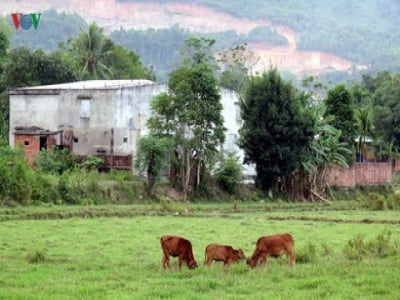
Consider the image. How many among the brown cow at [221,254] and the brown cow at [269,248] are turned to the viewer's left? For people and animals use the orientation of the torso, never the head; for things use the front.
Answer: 1

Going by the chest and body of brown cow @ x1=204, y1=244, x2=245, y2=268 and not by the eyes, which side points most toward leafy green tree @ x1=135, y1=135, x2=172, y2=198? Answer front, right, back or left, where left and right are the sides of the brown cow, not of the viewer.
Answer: left

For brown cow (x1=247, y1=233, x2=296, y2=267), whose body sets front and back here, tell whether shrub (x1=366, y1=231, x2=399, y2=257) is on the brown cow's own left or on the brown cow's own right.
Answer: on the brown cow's own right

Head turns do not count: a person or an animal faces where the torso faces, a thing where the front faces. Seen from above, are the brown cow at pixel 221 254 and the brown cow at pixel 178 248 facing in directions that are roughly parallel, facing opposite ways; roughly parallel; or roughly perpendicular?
roughly parallel

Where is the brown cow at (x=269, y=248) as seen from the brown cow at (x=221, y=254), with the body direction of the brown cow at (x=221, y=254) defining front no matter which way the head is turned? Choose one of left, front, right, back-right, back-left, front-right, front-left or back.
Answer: front

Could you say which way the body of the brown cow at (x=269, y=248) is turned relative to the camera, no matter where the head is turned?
to the viewer's left

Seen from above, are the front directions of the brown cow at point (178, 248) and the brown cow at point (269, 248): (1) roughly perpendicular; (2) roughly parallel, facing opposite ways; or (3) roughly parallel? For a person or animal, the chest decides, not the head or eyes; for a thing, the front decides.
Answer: roughly parallel, facing opposite ways

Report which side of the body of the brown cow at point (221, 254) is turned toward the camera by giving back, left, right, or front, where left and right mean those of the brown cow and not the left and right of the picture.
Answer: right

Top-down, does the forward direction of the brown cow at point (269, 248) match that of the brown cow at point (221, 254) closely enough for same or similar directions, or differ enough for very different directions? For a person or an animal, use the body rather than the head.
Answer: very different directions

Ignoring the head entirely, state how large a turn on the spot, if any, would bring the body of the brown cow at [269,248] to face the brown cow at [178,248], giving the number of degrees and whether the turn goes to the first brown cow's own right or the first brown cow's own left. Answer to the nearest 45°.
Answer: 0° — it already faces it

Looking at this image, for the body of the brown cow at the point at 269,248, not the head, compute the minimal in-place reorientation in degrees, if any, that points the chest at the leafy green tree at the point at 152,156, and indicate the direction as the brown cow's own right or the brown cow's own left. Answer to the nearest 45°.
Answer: approximately 90° to the brown cow's own right

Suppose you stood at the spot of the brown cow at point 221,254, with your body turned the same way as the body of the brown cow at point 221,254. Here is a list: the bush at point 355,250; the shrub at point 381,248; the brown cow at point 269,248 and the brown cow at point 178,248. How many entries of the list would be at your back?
1

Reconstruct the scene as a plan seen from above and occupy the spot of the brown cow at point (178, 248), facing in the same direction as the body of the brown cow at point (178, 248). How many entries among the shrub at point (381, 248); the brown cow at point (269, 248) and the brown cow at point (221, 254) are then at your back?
0

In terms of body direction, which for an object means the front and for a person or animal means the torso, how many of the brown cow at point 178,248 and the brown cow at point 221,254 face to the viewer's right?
2

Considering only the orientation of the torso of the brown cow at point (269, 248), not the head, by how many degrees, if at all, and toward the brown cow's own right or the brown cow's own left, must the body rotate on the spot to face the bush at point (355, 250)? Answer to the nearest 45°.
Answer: approximately 135° to the brown cow's own right

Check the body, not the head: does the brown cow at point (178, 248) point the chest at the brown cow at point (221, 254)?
yes

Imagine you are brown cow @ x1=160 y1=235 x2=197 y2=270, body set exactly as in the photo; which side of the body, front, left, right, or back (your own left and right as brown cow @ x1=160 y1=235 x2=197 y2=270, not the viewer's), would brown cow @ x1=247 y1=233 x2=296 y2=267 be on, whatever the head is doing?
front
